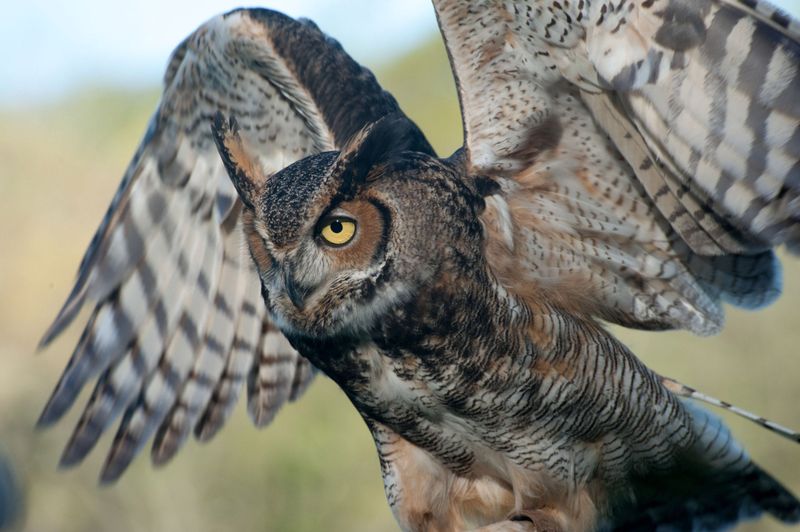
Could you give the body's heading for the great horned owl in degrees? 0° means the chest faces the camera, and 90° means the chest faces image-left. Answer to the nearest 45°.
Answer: approximately 45°
